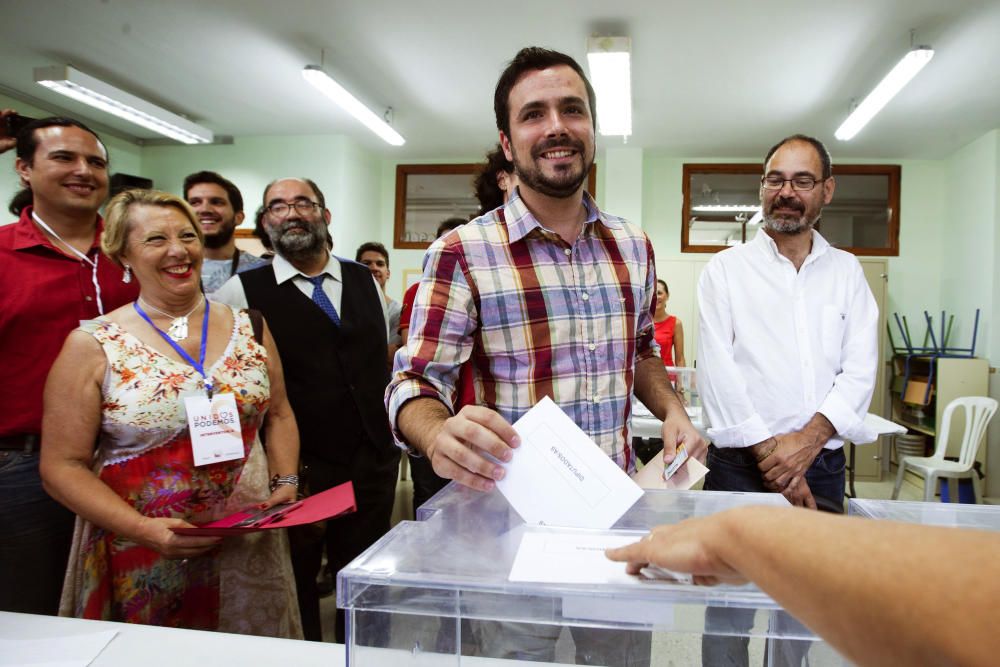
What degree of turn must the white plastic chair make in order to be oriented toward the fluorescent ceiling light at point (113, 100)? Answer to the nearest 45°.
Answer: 0° — it already faces it

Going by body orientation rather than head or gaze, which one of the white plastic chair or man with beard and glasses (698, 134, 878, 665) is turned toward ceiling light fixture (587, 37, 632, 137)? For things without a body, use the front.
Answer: the white plastic chair

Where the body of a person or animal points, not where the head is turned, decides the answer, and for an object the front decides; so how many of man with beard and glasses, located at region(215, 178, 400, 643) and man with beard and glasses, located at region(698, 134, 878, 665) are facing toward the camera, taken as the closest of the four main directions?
2

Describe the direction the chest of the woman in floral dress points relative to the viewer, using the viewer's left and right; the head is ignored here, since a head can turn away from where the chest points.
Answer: facing the viewer and to the right of the viewer

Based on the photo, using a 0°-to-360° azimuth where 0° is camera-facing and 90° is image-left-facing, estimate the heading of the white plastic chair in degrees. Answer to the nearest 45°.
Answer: approximately 45°

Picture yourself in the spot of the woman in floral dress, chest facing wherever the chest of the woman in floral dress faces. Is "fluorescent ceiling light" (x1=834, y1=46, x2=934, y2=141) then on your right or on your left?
on your left

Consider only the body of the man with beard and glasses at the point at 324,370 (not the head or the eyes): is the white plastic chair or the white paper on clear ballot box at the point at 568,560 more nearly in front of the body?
the white paper on clear ballot box

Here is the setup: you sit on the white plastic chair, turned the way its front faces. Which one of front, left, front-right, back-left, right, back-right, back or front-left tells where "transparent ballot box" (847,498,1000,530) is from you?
front-left

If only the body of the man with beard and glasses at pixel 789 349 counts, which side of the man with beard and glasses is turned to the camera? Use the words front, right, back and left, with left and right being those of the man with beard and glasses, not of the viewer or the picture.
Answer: front

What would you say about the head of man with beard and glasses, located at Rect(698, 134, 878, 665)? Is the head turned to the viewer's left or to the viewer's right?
to the viewer's left

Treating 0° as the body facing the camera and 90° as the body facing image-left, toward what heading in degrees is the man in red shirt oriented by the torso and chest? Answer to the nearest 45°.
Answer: approximately 315°

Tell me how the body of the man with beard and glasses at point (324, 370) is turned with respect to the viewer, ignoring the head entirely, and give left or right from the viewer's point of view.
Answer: facing the viewer

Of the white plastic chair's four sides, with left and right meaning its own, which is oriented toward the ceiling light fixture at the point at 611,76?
front
